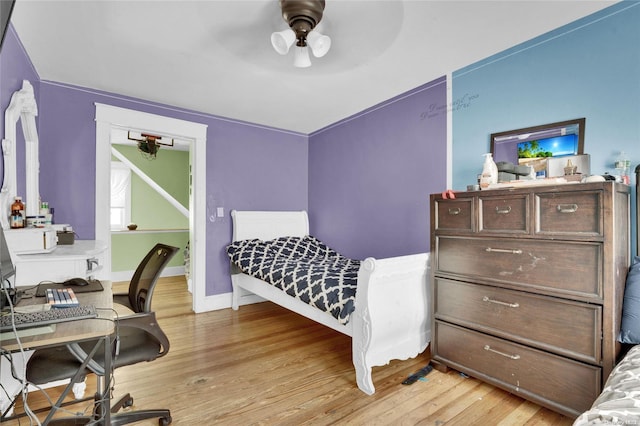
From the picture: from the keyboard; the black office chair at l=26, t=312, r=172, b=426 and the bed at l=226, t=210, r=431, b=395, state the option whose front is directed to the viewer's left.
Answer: the black office chair

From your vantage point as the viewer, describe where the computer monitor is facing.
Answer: facing the viewer and to the right of the viewer

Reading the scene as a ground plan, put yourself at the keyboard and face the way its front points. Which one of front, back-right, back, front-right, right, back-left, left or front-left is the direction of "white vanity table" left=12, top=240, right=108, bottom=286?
back-left

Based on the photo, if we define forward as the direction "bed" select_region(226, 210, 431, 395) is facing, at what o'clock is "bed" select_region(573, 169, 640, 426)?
"bed" select_region(573, 169, 640, 426) is roughly at 12 o'clock from "bed" select_region(226, 210, 431, 395).

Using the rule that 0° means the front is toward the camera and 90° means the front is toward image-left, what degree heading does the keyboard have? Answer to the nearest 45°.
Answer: approximately 315°

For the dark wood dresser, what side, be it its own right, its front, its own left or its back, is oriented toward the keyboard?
front

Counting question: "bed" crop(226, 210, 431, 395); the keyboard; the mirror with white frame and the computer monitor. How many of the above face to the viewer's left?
0

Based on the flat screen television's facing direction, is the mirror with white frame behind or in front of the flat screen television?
in front

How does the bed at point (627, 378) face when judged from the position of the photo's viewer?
facing the viewer and to the left of the viewer

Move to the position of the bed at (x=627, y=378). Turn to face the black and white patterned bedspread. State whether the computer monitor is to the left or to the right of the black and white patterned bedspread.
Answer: left

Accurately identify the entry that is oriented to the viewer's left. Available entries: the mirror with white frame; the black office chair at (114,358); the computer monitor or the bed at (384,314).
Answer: the black office chair

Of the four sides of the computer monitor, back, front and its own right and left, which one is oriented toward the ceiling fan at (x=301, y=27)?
front

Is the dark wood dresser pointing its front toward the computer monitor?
yes

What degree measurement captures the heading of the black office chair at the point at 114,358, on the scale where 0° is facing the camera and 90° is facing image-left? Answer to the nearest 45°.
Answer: approximately 90°

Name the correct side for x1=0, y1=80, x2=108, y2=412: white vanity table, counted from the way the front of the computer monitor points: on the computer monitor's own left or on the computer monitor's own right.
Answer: on the computer monitor's own left

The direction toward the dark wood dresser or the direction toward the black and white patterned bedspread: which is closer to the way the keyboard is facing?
the dark wood dresser

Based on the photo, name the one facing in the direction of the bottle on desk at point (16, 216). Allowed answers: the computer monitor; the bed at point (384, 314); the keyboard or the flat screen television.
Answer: the flat screen television

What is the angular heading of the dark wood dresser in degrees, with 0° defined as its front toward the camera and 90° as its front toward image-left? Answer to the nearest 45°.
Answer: approximately 45°

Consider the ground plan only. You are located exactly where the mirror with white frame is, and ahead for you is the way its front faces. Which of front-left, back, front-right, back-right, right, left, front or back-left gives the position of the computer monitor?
front-right

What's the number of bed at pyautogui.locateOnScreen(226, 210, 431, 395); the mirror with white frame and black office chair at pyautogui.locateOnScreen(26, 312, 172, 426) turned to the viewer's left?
1
